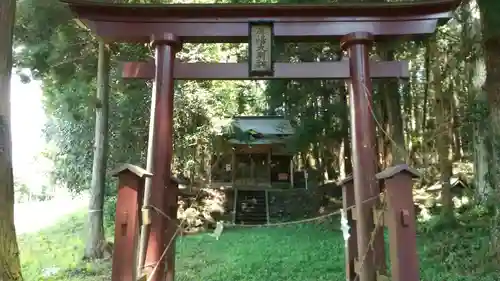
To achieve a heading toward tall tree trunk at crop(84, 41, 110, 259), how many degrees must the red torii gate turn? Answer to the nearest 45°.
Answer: approximately 135° to its right

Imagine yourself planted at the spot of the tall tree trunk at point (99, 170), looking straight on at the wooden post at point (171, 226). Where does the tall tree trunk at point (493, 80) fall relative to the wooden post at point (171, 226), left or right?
left

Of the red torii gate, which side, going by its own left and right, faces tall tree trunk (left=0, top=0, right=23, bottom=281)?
right

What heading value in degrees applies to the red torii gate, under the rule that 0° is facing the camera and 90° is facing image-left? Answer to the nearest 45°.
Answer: approximately 0°

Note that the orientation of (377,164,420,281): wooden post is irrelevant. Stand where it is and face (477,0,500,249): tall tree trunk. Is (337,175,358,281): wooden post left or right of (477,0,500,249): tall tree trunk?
left

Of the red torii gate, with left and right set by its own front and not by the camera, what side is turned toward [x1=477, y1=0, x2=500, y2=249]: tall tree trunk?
left
